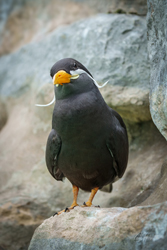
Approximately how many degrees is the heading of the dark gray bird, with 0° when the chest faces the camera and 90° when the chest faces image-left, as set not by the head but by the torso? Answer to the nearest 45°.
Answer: approximately 0°
